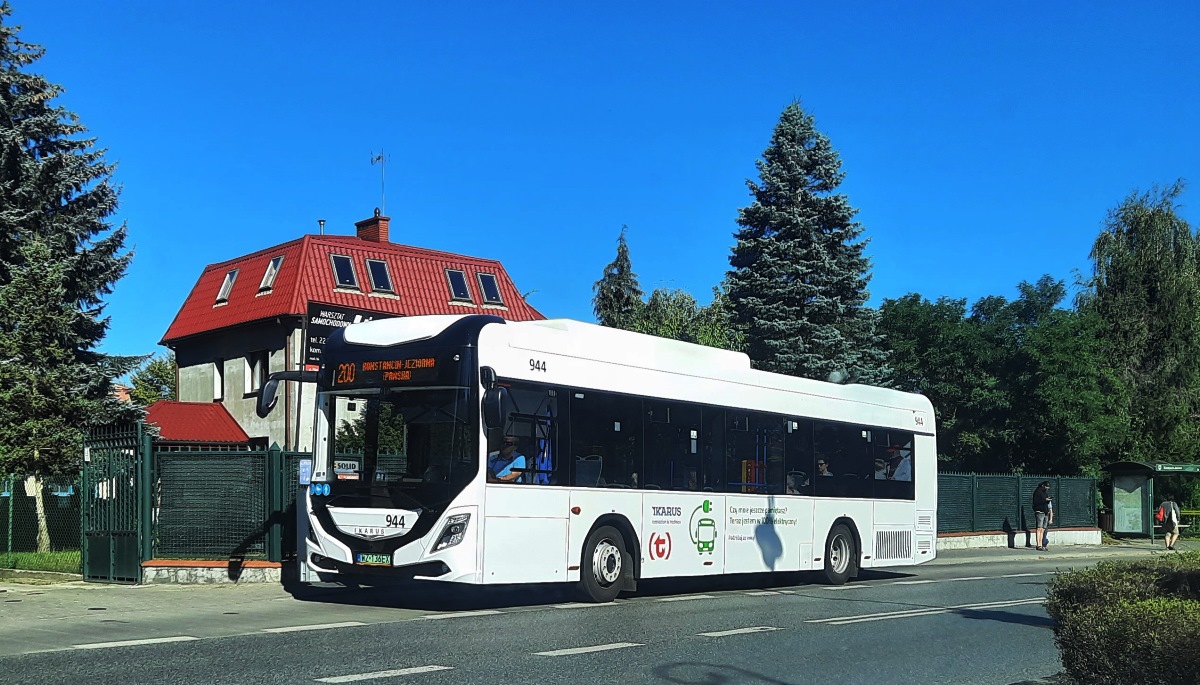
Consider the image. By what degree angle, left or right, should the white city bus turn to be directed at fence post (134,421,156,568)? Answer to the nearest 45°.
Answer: approximately 90° to its right

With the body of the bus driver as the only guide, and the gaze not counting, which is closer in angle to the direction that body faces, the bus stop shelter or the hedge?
the hedge

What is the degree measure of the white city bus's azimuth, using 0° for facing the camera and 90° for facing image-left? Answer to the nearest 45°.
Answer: approximately 45°

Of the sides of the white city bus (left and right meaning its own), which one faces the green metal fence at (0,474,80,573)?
right

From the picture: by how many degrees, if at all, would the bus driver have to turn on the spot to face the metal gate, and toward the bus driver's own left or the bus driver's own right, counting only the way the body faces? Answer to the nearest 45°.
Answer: approximately 90° to the bus driver's own right

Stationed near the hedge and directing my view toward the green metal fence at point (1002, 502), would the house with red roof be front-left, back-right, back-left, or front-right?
front-left

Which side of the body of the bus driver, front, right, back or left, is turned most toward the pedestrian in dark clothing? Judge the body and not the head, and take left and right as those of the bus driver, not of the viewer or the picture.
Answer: back

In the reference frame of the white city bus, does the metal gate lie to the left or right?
on its right

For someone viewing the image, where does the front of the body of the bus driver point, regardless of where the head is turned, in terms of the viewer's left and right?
facing the viewer and to the left of the viewer

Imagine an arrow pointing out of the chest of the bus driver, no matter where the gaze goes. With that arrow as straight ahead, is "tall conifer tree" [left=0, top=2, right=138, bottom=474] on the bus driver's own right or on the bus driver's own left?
on the bus driver's own right

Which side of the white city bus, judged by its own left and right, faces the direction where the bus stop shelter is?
back
